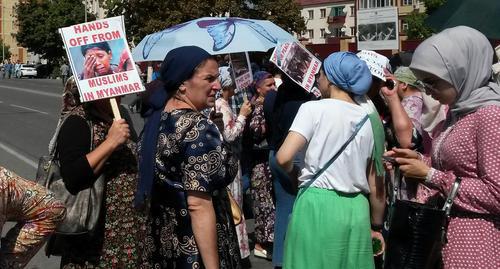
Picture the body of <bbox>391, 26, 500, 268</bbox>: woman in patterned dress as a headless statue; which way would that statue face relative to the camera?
to the viewer's left

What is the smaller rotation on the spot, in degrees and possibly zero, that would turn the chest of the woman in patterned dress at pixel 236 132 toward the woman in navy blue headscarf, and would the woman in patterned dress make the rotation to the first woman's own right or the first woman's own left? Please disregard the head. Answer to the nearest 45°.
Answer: approximately 90° to the first woman's own right

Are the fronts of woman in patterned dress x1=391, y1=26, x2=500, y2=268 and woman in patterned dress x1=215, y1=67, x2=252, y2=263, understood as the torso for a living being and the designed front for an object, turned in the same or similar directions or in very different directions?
very different directions

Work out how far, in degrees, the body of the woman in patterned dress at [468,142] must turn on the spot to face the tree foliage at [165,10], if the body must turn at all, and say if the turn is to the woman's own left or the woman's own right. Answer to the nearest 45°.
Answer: approximately 45° to the woman's own right
